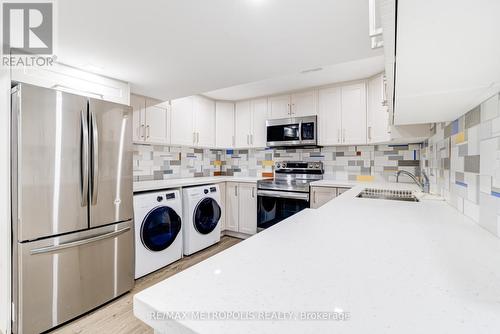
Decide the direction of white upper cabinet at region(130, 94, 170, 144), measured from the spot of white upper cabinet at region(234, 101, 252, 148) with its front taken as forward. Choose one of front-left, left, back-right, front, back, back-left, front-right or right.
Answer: front-right

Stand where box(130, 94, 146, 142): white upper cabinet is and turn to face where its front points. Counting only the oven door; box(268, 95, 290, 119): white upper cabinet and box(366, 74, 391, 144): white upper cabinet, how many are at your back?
0

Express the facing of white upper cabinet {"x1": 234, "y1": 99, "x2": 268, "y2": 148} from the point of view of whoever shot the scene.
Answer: facing the viewer and to the left of the viewer

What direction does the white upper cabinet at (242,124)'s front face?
toward the camera

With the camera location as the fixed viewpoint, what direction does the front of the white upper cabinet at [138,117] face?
facing the viewer and to the right of the viewer

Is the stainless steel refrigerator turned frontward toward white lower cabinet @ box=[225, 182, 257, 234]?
no

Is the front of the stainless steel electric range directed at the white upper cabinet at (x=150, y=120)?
no

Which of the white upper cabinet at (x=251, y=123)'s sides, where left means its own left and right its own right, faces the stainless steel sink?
left

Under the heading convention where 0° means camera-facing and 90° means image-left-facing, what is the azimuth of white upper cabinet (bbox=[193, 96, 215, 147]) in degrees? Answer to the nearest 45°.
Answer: approximately 315°
